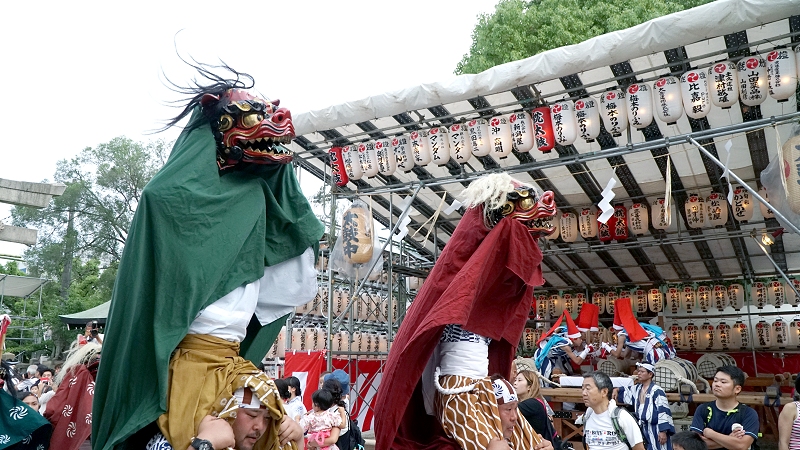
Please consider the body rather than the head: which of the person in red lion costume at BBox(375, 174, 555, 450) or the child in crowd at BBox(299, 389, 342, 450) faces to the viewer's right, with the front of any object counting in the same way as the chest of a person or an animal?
the person in red lion costume

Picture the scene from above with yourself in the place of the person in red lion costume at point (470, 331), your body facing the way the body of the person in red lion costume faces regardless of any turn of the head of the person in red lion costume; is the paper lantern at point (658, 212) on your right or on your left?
on your left

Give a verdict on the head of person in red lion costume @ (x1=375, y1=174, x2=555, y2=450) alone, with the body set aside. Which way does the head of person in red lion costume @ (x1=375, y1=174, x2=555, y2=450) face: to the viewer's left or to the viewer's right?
to the viewer's right

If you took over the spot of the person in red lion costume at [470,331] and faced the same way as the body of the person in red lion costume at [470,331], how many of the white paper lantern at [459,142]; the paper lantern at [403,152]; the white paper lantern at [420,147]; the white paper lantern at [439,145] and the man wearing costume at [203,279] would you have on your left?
4

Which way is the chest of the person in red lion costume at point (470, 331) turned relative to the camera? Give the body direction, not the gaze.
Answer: to the viewer's right

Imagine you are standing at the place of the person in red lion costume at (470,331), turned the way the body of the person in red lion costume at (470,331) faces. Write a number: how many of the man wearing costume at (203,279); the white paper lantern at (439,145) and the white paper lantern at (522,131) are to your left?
2

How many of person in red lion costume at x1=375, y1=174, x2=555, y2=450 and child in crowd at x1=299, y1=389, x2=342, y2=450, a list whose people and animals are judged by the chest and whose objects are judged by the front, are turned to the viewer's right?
1

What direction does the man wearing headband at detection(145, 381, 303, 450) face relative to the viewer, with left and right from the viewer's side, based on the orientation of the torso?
facing the viewer and to the right of the viewer
